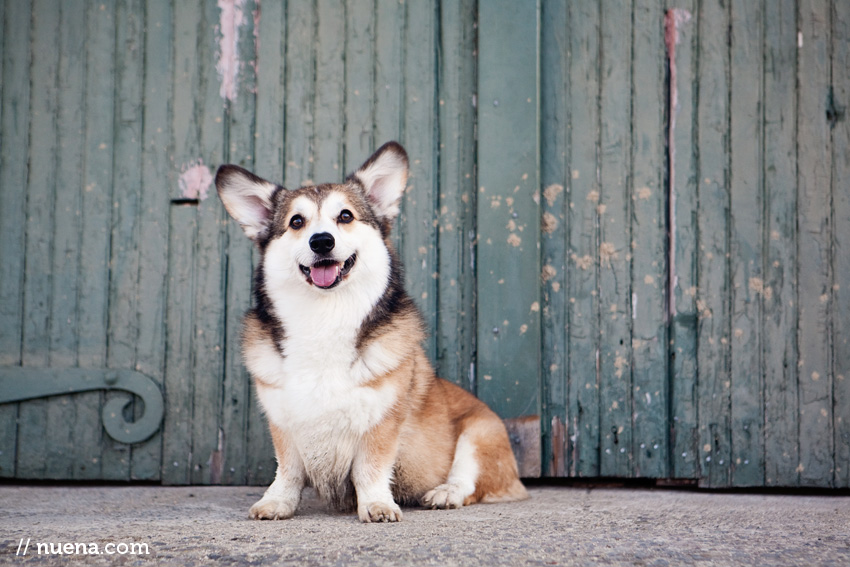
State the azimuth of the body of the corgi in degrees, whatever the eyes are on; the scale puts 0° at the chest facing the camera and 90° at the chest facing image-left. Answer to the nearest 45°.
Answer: approximately 45°

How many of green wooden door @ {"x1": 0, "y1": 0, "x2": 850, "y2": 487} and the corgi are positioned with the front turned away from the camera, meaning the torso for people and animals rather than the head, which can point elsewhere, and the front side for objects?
0

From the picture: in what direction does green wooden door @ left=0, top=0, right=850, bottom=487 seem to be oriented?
toward the camera

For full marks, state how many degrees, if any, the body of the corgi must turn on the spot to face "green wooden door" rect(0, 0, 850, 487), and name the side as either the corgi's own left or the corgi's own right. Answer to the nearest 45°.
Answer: approximately 180°

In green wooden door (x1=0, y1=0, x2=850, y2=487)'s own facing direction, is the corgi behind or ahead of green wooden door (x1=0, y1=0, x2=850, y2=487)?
ahead
